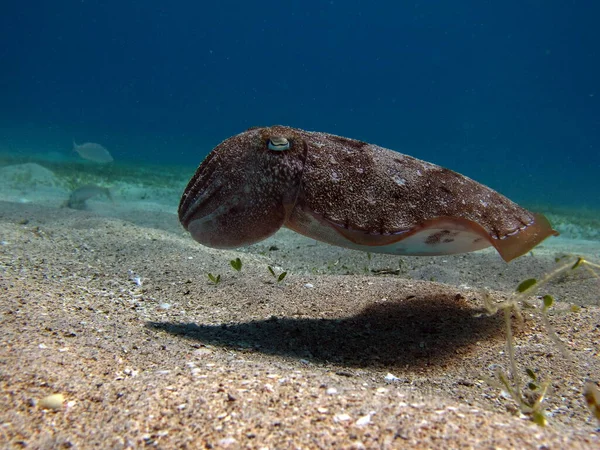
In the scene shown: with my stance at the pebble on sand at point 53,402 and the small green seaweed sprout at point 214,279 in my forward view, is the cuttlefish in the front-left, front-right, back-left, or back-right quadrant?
front-right

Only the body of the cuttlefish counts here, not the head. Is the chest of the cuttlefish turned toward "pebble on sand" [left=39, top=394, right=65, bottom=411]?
no

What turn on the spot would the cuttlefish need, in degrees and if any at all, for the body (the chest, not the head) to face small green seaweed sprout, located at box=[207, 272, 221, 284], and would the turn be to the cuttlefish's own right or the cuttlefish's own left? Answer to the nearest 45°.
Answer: approximately 45° to the cuttlefish's own right

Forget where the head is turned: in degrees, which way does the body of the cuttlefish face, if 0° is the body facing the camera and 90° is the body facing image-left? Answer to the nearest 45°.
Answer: approximately 90°
